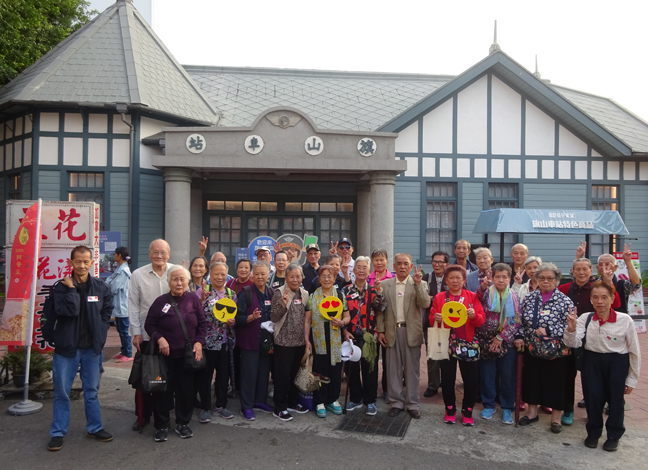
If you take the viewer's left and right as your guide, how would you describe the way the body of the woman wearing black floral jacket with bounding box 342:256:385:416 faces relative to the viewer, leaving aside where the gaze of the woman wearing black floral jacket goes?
facing the viewer

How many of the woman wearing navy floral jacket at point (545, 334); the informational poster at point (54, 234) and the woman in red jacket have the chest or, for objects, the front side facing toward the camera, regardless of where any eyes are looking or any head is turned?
3

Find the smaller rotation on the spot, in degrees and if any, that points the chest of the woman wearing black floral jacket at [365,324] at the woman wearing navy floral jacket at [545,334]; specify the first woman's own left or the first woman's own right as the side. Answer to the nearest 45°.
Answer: approximately 90° to the first woman's own left

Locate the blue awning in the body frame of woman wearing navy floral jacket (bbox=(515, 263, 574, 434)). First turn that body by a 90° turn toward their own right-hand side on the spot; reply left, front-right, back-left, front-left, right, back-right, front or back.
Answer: right

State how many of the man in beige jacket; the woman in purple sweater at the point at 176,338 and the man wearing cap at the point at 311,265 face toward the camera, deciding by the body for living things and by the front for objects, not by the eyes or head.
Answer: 3

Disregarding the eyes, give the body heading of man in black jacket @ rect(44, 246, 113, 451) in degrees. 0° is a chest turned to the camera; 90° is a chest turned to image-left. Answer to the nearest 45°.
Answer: approximately 0°

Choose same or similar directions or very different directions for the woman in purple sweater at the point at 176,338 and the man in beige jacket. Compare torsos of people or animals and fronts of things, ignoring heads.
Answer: same or similar directions

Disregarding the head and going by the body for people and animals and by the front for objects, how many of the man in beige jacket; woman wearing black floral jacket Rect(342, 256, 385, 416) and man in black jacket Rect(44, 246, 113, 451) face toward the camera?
3

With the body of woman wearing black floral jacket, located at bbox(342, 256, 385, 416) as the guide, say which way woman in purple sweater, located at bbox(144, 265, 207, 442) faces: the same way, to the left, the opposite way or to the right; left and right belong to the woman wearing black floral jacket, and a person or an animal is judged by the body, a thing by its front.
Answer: the same way

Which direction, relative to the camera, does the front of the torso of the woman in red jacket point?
toward the camera

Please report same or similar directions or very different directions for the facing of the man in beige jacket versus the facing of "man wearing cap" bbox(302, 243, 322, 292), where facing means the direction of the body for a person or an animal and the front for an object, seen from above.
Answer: same or similar directions

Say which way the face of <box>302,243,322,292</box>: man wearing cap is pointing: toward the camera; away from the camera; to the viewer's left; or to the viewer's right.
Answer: toward the camera

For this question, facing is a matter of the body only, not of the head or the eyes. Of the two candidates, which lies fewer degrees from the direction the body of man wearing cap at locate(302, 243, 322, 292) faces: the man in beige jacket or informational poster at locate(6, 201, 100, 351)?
the man in beige jacket

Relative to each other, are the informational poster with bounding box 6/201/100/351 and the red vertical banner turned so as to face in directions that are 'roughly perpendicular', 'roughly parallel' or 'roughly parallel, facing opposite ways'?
roughly parallel
